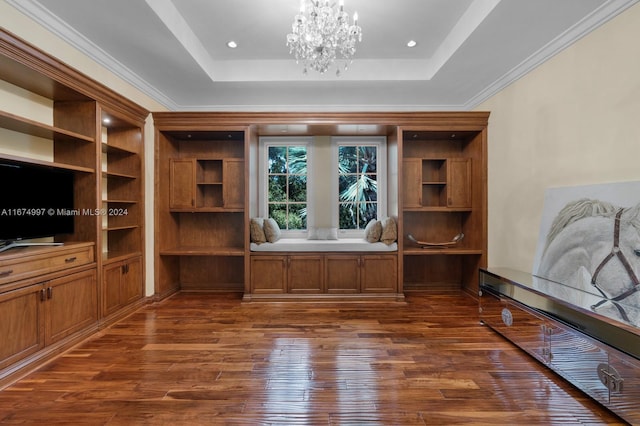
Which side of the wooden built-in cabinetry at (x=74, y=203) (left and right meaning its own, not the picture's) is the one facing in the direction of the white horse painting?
front

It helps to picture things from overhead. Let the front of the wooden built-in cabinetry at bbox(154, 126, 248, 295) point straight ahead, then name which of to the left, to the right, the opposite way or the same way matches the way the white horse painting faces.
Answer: to the right

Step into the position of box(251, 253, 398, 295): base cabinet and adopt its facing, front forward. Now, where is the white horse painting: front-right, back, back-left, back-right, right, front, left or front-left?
front-left

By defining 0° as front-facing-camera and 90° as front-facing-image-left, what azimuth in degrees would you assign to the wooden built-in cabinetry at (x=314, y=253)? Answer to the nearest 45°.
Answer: approximately 0°

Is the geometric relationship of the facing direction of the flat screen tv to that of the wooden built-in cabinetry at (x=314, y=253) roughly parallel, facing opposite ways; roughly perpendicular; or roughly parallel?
roughly perpendicular

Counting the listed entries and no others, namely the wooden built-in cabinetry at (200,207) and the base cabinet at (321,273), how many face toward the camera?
2

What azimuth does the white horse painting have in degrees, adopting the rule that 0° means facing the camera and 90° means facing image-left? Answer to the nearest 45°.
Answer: approximately 45°

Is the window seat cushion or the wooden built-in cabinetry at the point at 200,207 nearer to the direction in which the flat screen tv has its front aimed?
the window seat cushion
